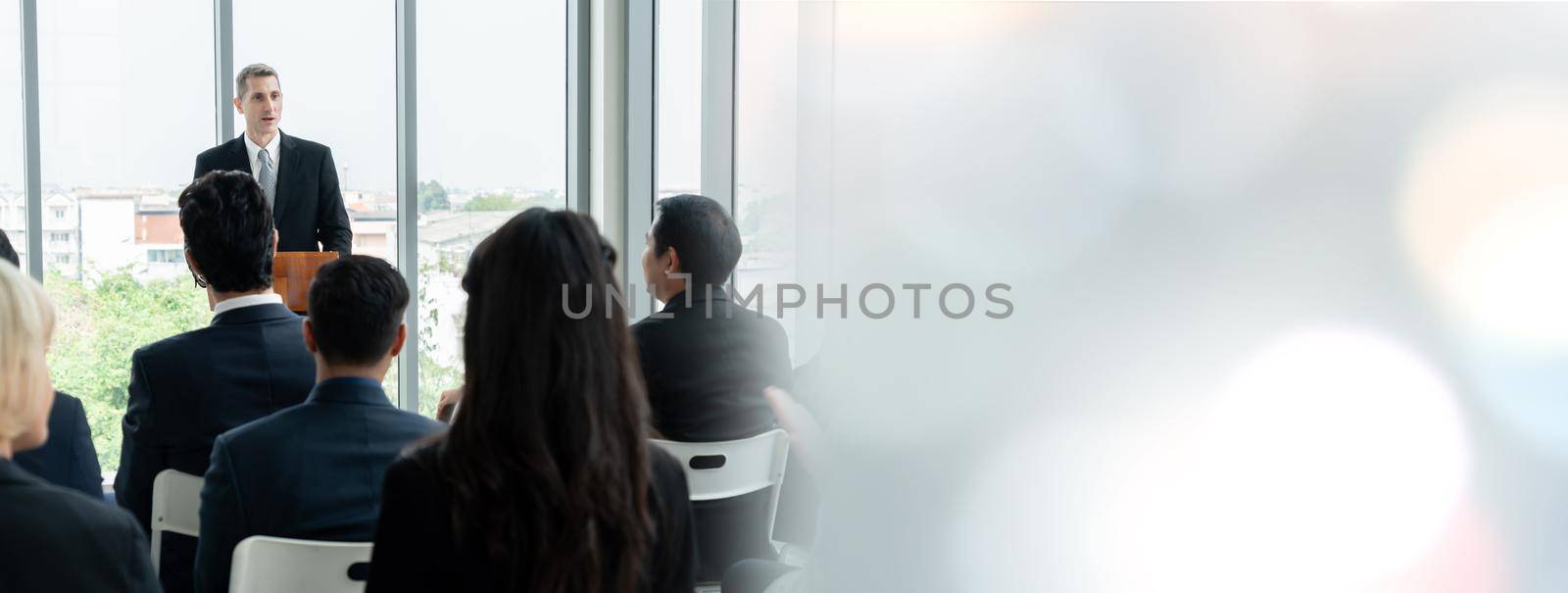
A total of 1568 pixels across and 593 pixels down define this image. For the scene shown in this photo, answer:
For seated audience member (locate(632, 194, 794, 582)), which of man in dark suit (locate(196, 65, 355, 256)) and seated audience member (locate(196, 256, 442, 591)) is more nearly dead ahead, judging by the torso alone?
the man in dark suit

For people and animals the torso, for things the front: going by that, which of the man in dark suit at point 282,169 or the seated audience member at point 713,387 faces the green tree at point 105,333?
the seated audience member

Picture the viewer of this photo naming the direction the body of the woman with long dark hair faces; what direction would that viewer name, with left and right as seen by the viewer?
facing away from the viewer

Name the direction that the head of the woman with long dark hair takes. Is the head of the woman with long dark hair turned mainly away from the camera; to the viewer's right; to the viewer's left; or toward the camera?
away from the camera

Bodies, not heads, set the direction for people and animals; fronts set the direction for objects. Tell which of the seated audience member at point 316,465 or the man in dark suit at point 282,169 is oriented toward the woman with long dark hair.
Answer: the man in dark suit

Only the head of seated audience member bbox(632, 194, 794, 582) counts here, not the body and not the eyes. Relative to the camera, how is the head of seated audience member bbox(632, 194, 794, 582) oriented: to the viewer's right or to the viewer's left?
to the viewer's left

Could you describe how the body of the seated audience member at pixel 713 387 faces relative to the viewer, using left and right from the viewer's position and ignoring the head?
facing away from the viewer and to the left of the viewer

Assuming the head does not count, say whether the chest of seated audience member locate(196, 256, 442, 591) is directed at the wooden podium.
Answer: yes

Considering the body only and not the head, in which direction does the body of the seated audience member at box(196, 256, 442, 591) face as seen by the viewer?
away from the camera

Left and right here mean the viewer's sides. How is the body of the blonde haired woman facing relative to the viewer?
facing away from the viewer and to the right of the viewer

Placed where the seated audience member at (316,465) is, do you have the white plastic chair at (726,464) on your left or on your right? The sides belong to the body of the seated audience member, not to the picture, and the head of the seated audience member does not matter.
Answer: on your right
